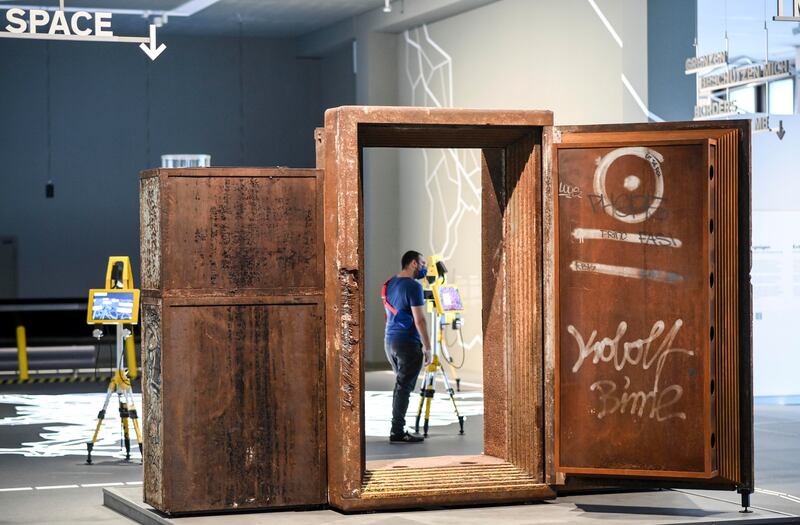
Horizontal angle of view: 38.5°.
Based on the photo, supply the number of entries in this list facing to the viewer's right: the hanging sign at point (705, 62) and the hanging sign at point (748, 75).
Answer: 0

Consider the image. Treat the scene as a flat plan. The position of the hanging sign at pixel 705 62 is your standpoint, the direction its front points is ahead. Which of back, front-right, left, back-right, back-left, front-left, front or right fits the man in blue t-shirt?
front

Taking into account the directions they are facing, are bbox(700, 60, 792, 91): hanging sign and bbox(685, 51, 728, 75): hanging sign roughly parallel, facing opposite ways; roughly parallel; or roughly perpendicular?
roughly parallel

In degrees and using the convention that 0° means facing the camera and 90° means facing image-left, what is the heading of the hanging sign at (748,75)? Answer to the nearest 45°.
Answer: approximately 45°

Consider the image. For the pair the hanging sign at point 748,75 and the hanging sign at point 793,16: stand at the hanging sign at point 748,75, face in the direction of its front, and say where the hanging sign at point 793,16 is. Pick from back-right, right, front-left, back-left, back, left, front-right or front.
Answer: front-left

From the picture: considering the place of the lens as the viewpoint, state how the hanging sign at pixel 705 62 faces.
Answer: facing the viewer and to the left of the viewer

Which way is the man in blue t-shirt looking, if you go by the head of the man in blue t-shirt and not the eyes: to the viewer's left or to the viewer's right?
to the viewer's right
